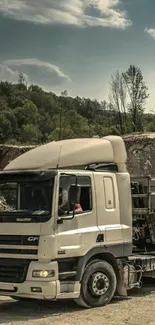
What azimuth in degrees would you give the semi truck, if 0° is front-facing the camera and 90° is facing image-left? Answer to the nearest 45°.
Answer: approximately 45°

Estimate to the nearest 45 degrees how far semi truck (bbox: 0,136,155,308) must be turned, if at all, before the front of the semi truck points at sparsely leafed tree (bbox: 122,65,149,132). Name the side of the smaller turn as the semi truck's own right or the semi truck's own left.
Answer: approximately 135° to the semi truck's own right
